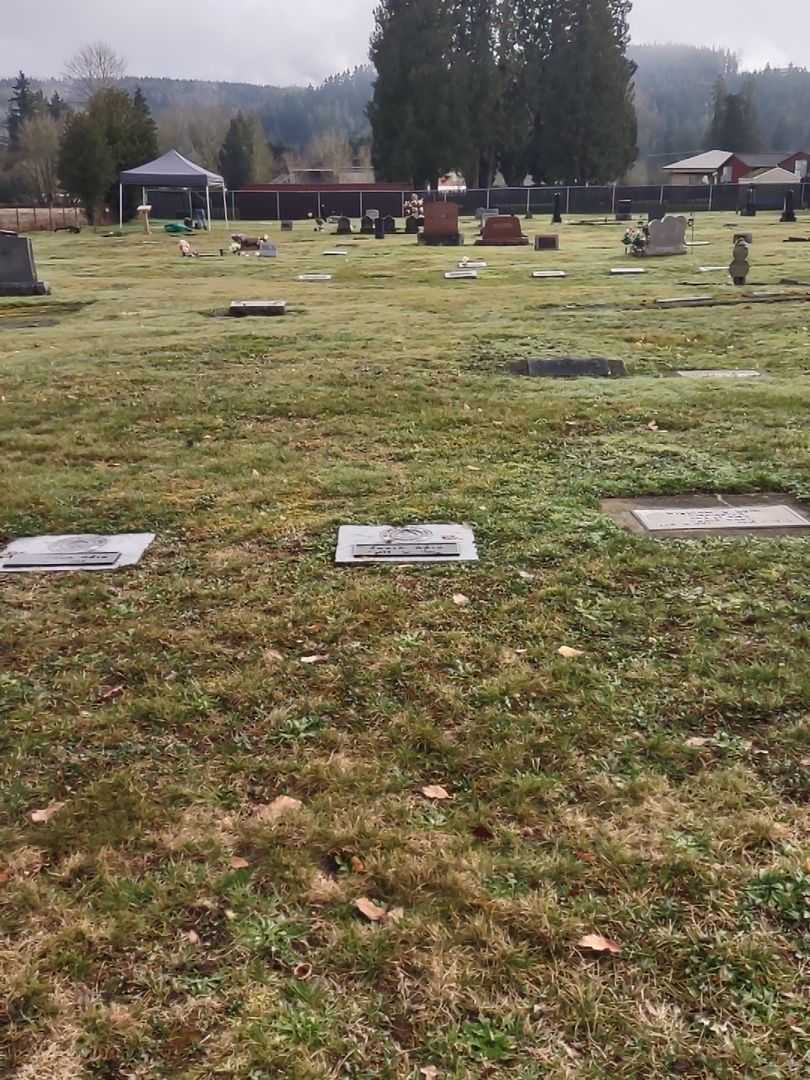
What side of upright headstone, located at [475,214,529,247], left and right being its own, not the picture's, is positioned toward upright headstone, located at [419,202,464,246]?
right

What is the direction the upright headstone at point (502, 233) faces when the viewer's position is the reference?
facing the viewer

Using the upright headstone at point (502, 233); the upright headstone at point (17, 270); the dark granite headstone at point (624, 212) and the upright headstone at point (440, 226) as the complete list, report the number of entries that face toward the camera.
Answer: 4

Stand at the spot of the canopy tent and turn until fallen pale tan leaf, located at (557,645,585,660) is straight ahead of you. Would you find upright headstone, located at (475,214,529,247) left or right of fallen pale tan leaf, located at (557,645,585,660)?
left

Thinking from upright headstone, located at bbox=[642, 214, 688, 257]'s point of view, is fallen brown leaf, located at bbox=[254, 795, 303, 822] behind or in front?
in front

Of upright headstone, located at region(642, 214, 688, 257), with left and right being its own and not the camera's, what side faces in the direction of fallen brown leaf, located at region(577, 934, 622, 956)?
front

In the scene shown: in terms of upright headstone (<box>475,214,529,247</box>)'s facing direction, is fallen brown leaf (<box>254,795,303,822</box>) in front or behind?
in front

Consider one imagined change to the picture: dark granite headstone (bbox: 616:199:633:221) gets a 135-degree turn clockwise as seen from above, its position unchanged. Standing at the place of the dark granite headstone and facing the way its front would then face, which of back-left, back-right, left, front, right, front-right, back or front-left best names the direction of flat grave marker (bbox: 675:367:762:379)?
back-left

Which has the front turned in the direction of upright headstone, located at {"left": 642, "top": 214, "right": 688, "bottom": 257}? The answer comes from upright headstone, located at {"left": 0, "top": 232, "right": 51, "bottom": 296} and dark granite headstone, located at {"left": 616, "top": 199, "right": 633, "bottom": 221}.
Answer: the dark granite headstone

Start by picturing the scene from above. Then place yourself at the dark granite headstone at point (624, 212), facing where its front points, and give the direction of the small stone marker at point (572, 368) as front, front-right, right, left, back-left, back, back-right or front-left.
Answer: front

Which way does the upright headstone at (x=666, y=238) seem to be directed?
toward the camera

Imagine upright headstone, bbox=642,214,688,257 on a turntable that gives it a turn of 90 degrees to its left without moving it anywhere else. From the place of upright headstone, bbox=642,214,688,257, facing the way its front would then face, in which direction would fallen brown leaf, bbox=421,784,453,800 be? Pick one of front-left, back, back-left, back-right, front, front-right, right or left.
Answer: right

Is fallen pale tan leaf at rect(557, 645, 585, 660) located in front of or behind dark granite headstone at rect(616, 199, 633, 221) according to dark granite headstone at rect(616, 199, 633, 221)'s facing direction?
in front

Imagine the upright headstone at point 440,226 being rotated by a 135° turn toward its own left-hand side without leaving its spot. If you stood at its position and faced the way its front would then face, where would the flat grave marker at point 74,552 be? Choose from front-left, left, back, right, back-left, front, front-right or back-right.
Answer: back-right

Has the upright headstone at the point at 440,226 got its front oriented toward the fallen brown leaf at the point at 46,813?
yes

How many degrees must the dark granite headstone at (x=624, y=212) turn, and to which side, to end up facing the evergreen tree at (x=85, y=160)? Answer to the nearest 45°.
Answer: approximately 90° to its right
